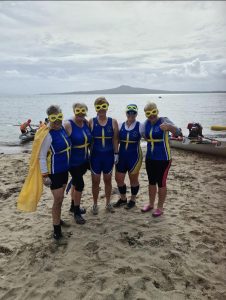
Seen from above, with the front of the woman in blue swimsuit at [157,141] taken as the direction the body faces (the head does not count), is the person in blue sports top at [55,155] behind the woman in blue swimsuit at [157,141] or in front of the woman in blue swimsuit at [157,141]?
in front

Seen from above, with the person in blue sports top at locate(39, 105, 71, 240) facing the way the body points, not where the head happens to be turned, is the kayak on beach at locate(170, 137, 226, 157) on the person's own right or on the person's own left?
on the person's own left

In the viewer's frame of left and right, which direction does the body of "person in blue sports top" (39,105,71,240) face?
facing the viewer and to the right of the viewer

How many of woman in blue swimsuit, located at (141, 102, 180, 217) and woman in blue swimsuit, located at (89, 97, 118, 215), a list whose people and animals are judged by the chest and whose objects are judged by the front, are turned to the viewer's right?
0

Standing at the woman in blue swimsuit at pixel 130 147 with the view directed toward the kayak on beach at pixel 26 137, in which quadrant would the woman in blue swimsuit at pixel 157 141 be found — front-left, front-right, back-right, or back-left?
back-right

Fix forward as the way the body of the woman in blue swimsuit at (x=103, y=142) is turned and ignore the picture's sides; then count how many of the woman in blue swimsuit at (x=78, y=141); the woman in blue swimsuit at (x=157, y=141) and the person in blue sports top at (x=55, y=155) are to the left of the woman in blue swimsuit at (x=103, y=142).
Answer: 1

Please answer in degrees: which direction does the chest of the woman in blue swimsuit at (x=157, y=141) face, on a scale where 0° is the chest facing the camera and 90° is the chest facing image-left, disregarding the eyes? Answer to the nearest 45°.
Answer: approximately 45°

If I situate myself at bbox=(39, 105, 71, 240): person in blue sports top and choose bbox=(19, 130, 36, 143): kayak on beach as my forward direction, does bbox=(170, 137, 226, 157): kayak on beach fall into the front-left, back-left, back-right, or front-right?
front-right

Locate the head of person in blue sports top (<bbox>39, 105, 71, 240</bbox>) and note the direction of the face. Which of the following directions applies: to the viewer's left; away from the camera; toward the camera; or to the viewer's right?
toward the camera

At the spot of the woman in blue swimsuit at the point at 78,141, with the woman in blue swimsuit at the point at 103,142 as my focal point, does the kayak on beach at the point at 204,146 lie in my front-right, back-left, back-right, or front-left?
front-left

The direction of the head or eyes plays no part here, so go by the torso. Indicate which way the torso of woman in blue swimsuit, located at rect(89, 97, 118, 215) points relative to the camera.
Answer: toward the camera

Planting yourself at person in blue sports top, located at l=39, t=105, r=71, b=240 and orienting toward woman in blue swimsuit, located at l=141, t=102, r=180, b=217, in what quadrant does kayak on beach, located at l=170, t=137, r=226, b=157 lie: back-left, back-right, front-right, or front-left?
front-left

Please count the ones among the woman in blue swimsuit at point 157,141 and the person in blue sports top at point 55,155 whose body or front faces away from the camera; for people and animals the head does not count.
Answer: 0
